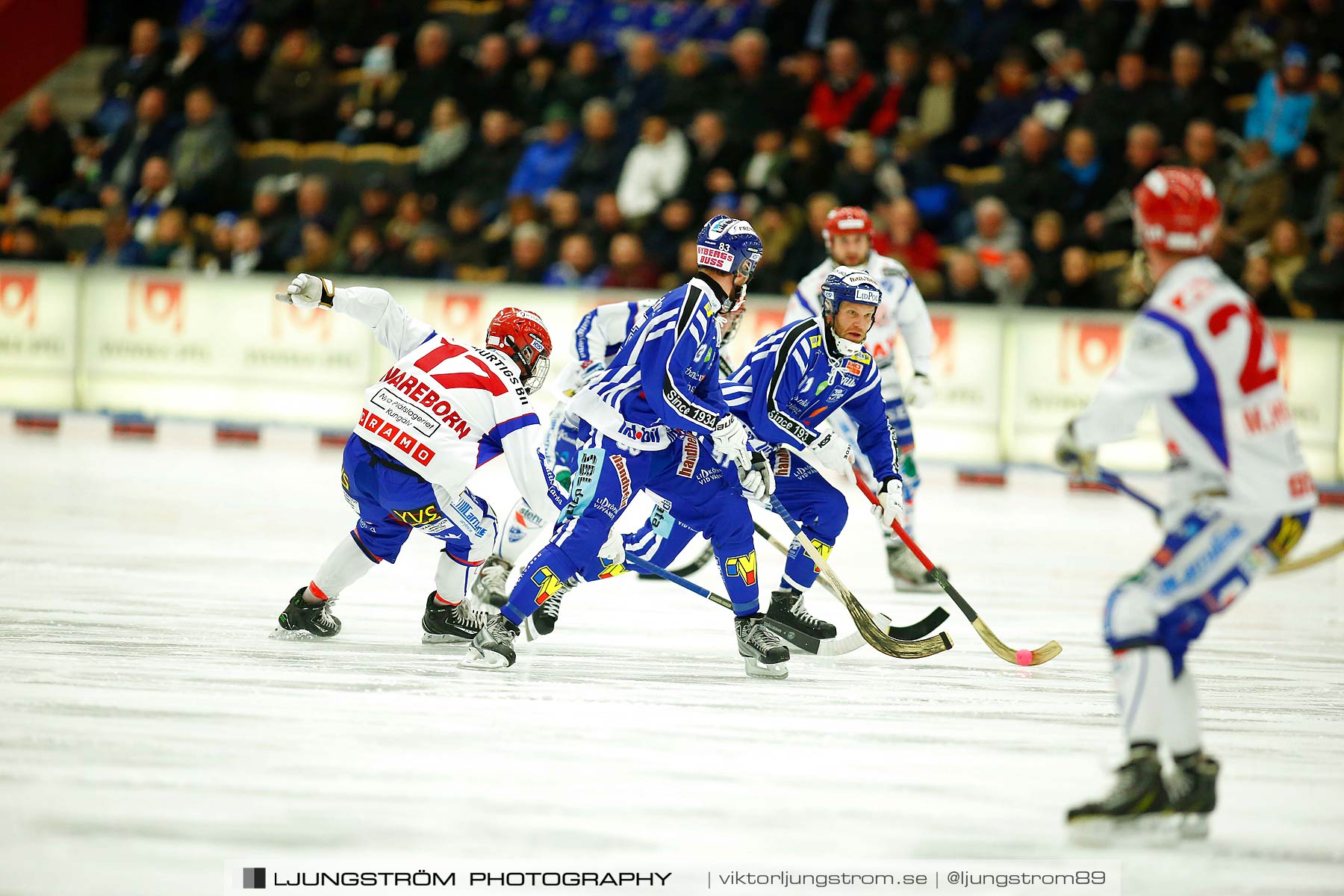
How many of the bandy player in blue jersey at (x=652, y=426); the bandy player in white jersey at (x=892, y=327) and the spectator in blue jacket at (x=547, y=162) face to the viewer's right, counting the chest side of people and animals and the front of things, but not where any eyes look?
1

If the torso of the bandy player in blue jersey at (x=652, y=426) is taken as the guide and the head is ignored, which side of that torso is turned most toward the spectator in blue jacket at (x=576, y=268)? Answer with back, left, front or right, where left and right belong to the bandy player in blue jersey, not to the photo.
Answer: left

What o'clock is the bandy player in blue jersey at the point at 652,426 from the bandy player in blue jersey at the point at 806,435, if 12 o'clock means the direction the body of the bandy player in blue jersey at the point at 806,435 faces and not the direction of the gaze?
the bandy player in blue jersey at the point at 652,426 is roughly at 3 o'clock from the bandy player in blue jersey at the point at 806,435.

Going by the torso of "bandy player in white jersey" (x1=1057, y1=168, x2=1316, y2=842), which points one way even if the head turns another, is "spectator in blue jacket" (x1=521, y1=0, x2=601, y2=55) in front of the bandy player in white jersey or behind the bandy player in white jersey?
in front

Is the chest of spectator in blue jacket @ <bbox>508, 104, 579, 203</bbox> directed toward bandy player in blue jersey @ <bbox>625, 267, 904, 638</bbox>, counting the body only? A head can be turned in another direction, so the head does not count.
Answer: yes

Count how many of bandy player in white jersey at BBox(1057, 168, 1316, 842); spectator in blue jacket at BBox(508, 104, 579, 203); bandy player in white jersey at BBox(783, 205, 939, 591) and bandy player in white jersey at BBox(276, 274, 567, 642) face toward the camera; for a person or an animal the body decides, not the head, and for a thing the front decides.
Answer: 2

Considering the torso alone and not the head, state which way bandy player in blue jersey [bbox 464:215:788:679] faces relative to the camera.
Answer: to the viewer's right

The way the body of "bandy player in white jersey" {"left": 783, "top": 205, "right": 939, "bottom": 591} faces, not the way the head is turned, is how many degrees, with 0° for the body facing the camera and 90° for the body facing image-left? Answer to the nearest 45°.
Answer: approximately 0°

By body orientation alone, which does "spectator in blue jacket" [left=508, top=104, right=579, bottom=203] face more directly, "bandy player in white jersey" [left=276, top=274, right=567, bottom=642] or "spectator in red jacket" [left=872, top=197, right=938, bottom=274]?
the bandy player in white jersey
